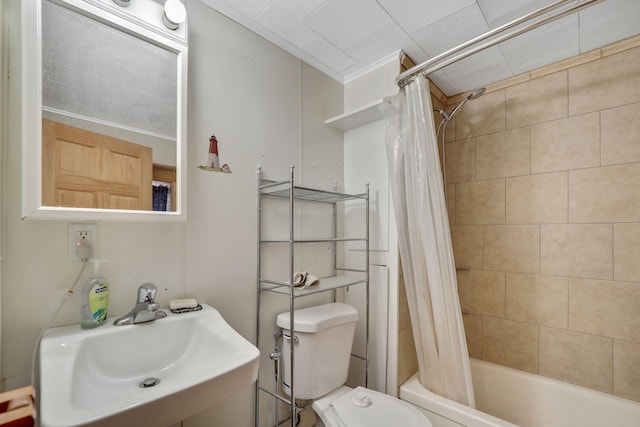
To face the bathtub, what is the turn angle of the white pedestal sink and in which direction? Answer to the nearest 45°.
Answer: approximately 45° to its left

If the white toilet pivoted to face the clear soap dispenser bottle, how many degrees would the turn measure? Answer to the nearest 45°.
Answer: approximately 90° to its right
